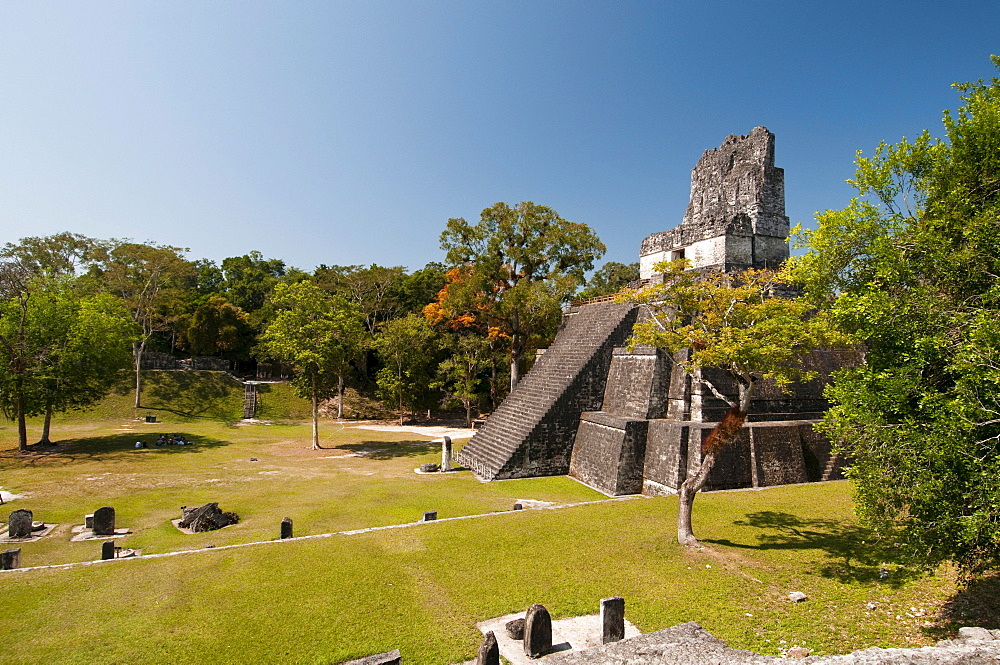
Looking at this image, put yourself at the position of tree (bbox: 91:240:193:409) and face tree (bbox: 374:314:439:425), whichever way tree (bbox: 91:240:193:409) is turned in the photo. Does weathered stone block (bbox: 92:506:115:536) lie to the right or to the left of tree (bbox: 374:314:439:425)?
right

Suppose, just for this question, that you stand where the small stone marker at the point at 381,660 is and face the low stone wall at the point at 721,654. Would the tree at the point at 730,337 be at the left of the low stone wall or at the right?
left

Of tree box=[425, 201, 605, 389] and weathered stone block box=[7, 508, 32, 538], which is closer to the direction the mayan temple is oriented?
the weathered stone block

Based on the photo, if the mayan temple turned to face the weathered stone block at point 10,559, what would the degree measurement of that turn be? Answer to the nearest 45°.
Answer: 0° — it already faces it

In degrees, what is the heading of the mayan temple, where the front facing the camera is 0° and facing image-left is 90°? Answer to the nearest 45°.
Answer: approximately 45°

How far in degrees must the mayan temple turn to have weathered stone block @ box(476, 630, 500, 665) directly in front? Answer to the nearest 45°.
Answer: approximately 45° to its left

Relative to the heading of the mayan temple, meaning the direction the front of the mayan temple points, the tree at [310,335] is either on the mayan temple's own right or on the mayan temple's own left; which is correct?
on the mayan temple's own right

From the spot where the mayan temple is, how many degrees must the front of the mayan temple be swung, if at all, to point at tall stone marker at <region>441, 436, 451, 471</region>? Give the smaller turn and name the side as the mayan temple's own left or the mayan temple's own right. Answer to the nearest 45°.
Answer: approximately 45° to the mayan temple's own right

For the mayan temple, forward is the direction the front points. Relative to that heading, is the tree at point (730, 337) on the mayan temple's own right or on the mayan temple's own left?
on the mayan temple's own left
